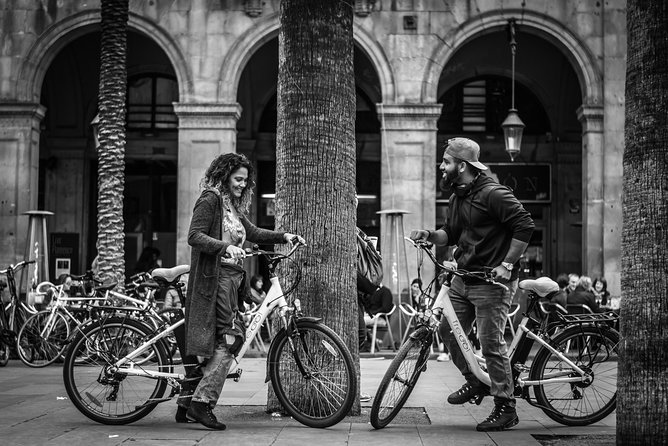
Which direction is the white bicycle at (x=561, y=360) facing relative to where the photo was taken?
to the viewer's left

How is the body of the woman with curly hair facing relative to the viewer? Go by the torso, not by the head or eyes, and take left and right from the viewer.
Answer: facing to the right of the viewer

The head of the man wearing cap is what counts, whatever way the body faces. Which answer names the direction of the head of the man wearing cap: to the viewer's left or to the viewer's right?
to the viewer's left

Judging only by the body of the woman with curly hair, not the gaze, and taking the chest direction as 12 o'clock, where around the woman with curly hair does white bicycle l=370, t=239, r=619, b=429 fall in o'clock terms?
The white bicycle is roughly at 12 o'clock from the woman with curly hair.

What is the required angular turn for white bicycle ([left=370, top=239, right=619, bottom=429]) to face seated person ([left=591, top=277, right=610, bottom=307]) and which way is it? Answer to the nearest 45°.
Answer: approximately 90° to its right

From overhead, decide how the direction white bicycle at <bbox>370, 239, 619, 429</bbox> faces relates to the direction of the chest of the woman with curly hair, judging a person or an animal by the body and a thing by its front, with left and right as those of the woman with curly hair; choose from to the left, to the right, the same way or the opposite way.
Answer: the opposite way

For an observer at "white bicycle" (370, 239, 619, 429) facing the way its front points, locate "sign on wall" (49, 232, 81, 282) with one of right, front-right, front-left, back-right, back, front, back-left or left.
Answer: front-right

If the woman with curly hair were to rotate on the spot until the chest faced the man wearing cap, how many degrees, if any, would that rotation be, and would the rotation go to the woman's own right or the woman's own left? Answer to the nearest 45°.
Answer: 0° — they already face them

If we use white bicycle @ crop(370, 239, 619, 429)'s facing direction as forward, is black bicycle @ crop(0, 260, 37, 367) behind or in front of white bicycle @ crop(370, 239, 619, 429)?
in front

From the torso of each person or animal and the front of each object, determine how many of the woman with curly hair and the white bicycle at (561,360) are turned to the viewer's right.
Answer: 1
